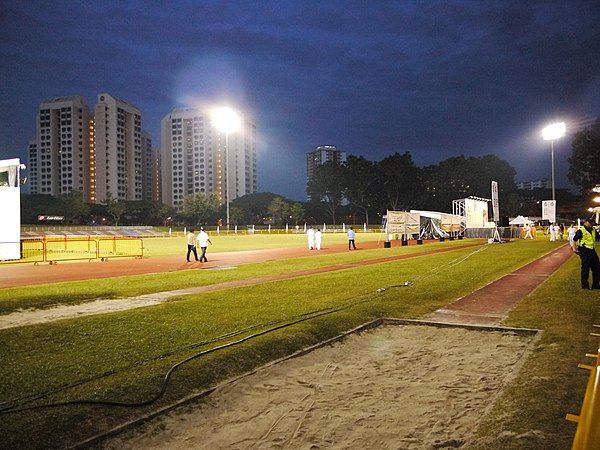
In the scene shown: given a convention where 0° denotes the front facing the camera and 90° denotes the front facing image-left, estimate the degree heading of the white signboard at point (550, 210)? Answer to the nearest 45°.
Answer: approximately 0°

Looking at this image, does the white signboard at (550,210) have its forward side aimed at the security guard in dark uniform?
yes

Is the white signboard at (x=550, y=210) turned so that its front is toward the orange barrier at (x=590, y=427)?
yes

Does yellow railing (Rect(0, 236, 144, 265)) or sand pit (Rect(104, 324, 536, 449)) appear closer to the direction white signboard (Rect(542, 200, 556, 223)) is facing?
the sand pit

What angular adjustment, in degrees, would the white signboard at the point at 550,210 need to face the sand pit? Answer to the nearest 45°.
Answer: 0° — it already faces it

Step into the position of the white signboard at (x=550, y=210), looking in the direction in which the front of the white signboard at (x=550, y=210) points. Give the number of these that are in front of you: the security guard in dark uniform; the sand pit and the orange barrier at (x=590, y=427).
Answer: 3
